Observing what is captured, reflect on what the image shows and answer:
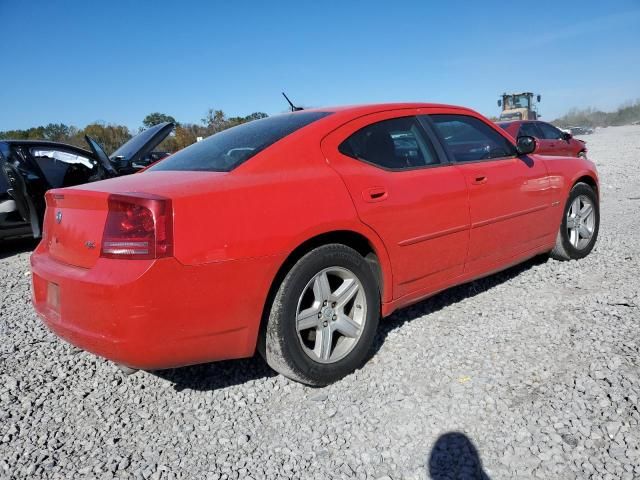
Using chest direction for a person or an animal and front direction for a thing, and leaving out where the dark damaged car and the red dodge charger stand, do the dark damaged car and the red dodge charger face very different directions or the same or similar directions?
same or similar directions

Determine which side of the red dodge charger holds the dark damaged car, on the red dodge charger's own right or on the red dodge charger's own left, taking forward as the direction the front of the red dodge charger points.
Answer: on the red dodge charger's own left

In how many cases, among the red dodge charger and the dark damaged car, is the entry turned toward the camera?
0

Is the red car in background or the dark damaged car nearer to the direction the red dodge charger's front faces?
the red car in background

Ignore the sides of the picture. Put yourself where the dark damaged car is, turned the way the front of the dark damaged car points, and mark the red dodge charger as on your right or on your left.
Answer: on your right

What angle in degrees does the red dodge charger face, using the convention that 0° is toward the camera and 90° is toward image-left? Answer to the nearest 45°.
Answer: approximately 225°

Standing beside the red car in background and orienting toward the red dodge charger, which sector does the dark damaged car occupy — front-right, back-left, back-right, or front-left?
front-right

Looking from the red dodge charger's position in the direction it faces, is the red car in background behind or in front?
in front

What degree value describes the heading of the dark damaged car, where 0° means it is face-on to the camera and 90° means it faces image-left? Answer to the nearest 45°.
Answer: approximately 270°

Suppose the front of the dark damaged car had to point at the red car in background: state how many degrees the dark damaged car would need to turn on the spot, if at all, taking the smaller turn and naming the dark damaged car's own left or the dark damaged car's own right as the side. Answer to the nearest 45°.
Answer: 0° — it already faces it
